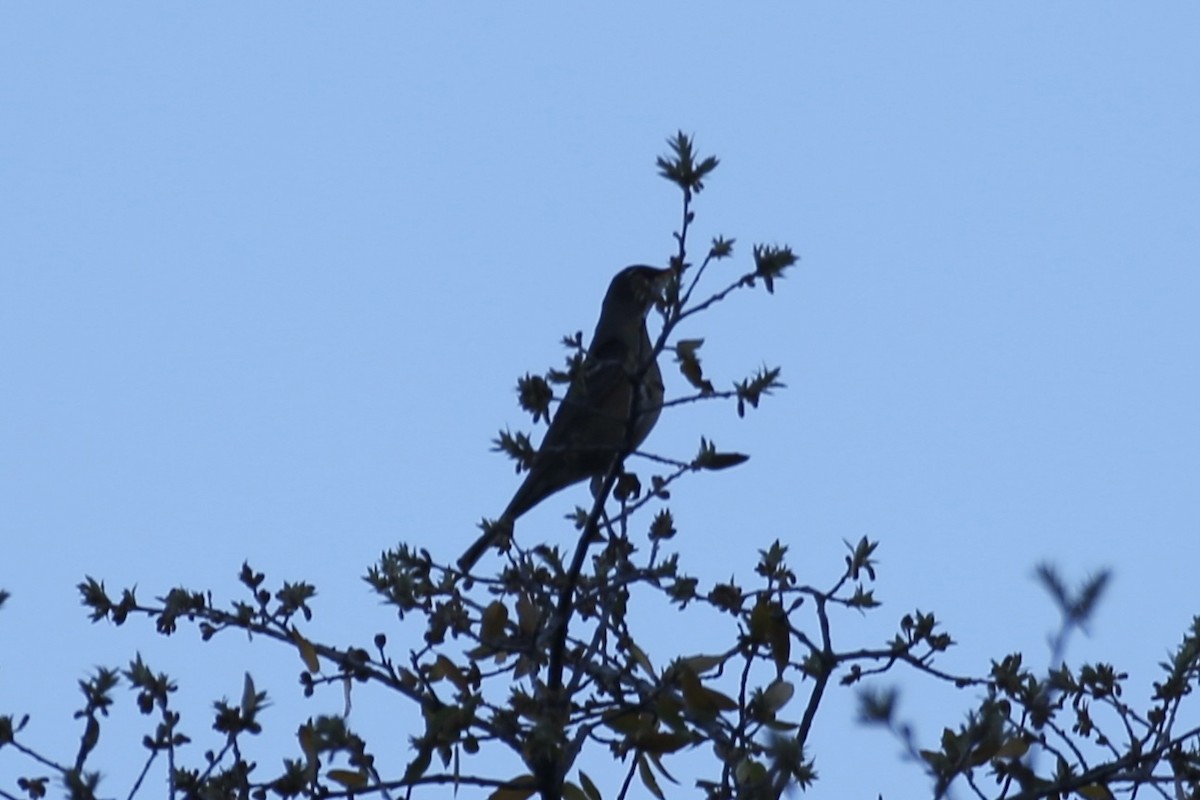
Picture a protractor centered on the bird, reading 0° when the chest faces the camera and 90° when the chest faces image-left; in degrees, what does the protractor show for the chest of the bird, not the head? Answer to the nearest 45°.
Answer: approximately 270°
